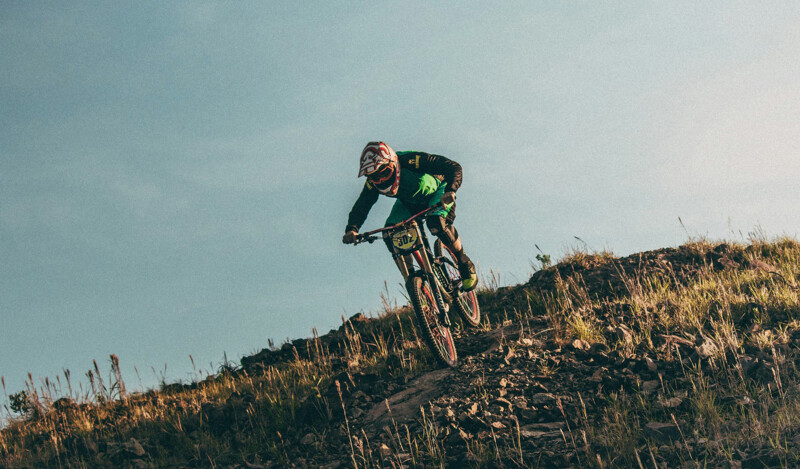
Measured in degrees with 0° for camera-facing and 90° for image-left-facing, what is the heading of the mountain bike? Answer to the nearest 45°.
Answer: approximately 45°
